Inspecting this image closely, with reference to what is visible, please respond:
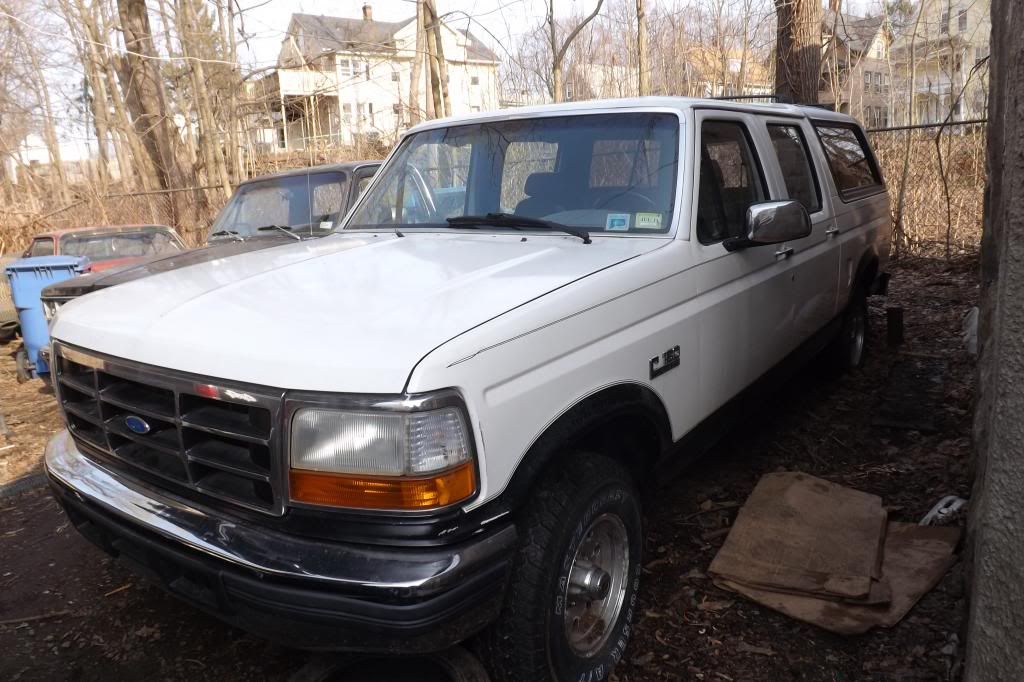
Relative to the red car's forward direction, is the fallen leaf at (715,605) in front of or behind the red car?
in front

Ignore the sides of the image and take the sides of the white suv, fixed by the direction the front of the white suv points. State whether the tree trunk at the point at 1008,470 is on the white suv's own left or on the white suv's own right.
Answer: on the white suv's own left

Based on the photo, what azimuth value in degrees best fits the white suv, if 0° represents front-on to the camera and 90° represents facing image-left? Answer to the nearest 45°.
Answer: approximately 45°

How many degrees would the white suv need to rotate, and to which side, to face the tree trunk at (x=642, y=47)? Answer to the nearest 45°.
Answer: approximately 135° to its right

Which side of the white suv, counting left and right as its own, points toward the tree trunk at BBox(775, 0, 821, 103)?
back

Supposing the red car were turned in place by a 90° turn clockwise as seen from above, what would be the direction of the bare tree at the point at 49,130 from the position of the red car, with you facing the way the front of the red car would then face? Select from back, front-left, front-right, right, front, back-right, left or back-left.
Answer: back-right

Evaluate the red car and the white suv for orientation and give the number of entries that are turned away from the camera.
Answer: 0

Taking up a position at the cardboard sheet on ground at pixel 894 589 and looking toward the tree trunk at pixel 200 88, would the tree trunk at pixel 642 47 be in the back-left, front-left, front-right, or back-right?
front-right

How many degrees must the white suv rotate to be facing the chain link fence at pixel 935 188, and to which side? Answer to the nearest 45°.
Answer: approximately 180°

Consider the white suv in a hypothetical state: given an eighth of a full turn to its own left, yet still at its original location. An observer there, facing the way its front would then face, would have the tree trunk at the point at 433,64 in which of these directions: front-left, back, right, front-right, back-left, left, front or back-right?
back

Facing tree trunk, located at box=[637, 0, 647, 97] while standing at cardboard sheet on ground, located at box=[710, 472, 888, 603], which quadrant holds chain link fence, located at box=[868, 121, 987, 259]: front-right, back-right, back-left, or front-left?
front-right
